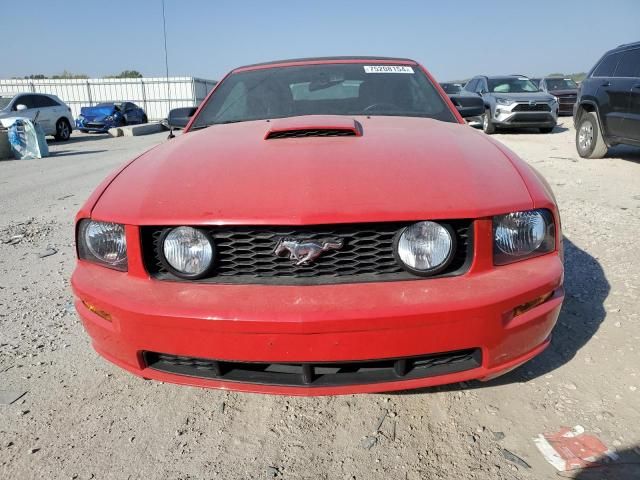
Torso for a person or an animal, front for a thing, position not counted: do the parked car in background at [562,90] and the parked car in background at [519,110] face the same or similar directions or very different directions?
same or similar directions

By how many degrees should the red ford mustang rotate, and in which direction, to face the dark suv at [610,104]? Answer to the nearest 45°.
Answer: approximately 135° to its left

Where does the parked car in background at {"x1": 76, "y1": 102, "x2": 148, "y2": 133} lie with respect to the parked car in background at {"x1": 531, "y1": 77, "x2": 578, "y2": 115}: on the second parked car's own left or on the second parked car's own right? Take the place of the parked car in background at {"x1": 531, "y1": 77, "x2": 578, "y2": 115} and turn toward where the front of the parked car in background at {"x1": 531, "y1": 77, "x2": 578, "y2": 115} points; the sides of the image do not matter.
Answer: on the second parked car's own right

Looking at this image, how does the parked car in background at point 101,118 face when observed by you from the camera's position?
facing the viewer and to the left of the viewer

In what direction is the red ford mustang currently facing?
toward the camera

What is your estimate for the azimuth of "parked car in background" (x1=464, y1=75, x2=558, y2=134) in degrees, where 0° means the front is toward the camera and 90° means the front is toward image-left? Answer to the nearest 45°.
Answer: approximately 315°

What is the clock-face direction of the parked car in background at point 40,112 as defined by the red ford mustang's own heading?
The parked car in background is roughly at 5 o'clock from the red ford mustang.

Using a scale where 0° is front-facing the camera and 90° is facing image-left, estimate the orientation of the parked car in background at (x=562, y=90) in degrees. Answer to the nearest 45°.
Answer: approximately 315°

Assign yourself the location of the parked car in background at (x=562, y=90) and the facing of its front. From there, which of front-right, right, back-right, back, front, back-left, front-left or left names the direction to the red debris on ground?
front-right

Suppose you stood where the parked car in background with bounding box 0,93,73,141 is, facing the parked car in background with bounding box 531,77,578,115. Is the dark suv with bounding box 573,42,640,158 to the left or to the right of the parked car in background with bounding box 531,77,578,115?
right

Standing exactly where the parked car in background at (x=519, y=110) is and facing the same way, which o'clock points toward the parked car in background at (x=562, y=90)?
the parked car in background at (x=562, y=90) is roughly at 8 o'clock from the parked car in background at (x=519, y=110).

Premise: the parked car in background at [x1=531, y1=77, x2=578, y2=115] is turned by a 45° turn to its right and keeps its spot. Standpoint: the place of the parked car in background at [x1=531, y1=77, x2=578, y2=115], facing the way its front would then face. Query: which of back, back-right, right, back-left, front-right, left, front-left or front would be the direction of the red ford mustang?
front

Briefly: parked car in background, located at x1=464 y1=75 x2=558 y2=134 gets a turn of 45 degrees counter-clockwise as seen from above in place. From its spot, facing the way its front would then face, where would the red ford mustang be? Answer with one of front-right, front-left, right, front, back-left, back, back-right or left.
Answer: right

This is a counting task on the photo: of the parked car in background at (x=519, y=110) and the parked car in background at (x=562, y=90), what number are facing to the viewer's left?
0

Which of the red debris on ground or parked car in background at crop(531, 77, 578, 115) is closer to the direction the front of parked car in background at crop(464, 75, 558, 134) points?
the red debris on ground

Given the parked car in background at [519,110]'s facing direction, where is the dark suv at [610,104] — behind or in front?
in front

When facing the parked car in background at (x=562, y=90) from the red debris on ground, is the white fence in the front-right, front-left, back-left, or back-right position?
front-left

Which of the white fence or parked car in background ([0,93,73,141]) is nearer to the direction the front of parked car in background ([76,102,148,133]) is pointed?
the parked car in background
